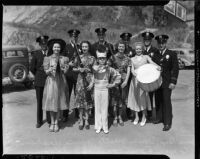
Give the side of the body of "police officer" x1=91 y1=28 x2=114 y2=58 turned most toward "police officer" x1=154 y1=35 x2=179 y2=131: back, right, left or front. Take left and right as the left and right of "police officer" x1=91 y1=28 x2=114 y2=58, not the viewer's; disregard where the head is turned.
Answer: left

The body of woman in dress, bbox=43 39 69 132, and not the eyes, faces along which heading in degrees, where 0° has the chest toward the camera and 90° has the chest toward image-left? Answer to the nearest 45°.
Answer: approximately 0°

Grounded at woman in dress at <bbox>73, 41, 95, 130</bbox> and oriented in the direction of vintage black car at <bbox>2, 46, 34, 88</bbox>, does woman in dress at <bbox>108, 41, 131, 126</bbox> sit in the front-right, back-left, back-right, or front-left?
back-right
